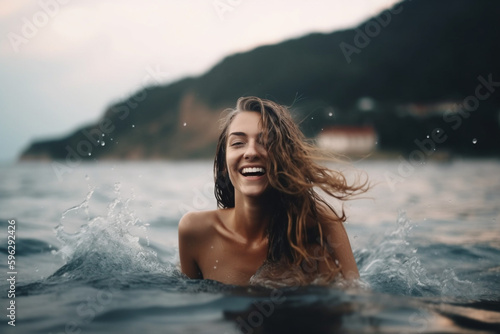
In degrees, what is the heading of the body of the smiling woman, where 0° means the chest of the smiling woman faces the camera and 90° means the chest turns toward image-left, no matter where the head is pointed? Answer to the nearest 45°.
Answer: approximately 0°

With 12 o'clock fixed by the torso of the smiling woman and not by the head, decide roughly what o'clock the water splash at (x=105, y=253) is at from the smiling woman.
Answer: The water splash is roughly at 4 o'clock from the smiling woman.

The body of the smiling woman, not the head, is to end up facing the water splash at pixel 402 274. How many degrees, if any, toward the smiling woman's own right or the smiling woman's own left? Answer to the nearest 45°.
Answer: approximately 135° to the smiling woman's own left
